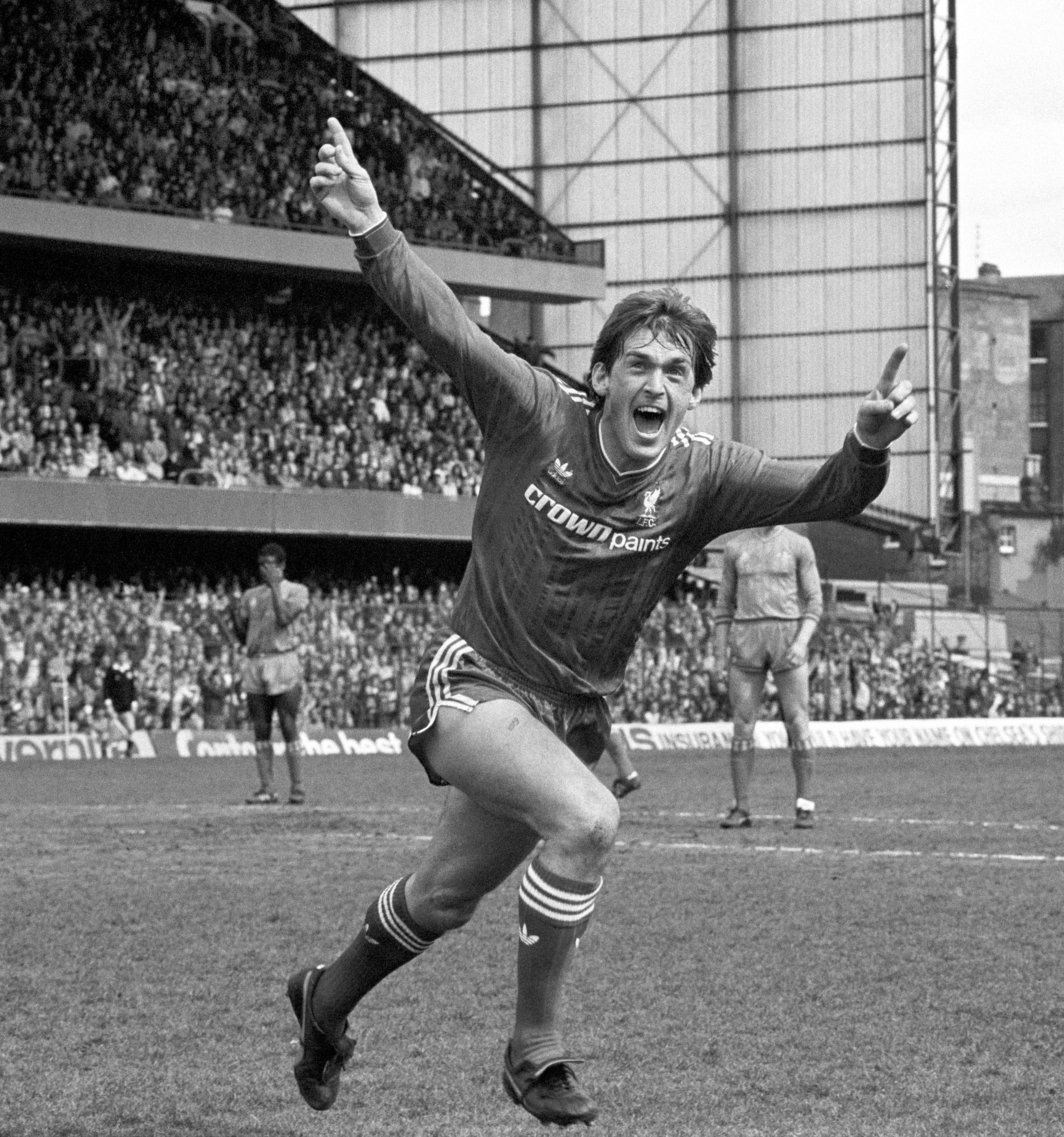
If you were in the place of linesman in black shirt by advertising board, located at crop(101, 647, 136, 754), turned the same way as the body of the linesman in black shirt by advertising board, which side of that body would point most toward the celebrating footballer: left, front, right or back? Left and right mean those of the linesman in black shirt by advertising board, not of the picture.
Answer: front

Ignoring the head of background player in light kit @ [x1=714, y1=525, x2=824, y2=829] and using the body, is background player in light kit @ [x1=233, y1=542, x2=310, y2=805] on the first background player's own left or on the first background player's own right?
on the first background player's own right

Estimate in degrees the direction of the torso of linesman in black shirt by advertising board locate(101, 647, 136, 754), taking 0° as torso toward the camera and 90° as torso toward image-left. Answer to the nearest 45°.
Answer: approximately 0°

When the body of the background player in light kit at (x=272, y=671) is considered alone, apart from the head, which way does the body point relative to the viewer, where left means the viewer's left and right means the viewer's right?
facing the viewer

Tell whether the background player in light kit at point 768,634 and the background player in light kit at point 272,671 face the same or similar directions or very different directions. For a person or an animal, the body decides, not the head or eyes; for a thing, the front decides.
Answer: same or similar directions

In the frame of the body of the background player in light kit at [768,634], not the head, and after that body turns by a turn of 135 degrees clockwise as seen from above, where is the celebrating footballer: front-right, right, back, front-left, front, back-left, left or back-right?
back-left

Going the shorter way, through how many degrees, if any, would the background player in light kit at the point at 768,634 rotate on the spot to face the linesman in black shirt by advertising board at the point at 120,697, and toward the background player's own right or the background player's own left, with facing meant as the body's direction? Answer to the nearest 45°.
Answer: approximately 135° to the background player's own right

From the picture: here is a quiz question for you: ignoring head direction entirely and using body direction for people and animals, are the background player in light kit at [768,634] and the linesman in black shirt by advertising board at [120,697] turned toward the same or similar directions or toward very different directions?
same or similar directions

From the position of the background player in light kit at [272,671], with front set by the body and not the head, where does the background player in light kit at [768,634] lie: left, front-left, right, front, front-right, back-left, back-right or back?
front-left

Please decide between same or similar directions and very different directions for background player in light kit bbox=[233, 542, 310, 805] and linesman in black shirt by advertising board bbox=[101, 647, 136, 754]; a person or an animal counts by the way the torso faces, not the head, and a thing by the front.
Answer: same or similar directions

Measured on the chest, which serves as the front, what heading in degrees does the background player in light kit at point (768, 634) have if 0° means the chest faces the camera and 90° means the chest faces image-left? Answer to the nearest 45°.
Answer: approximately 0°
